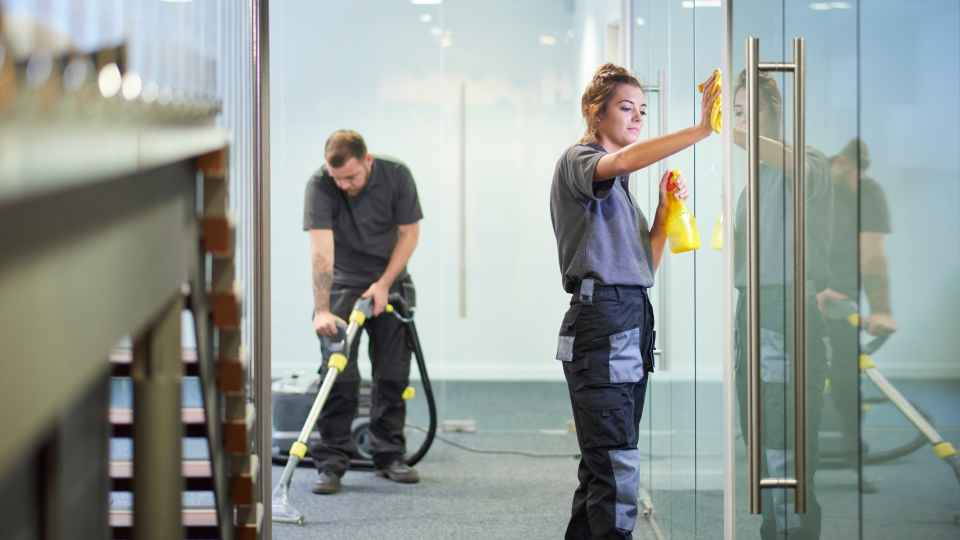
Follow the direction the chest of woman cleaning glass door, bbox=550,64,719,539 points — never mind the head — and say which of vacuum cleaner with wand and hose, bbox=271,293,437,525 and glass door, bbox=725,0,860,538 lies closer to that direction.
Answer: the glass door

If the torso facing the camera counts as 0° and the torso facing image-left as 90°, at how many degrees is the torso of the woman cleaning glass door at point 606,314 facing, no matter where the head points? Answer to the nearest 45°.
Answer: approximately 270°
